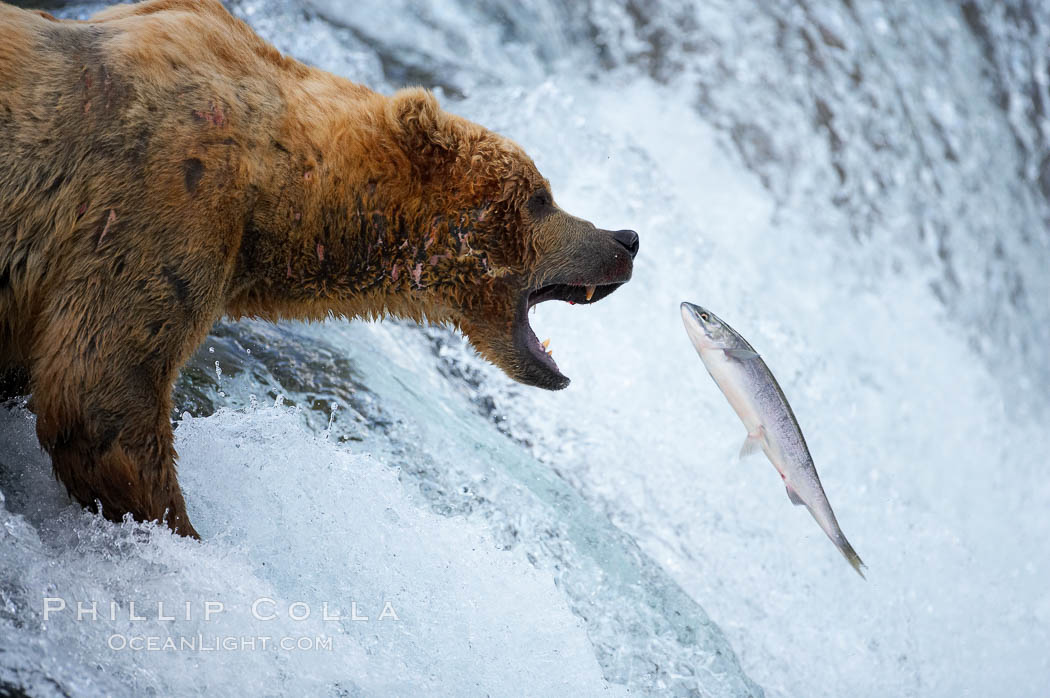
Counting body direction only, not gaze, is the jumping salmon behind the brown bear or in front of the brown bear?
in front

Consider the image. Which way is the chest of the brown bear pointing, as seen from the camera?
to the viewer's right
